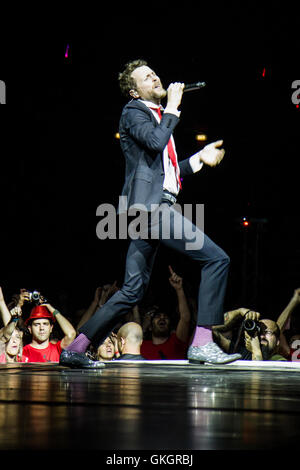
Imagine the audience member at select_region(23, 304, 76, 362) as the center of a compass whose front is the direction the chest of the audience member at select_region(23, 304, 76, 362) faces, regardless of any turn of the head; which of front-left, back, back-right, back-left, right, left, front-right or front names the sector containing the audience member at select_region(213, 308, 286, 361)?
left

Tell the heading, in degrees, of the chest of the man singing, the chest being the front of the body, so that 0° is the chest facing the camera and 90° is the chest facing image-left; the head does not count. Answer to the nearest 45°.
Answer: approximately 270°

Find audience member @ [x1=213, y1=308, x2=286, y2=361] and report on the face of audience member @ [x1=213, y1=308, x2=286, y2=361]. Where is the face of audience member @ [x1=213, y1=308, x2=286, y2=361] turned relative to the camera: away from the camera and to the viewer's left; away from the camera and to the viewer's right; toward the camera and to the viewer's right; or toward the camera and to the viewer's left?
toward the camera and to the viewer's left

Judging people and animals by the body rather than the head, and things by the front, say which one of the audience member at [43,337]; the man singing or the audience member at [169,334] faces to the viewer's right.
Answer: the man singing

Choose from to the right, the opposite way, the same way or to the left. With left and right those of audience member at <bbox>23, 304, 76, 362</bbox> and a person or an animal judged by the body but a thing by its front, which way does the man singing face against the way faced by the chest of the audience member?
to the left

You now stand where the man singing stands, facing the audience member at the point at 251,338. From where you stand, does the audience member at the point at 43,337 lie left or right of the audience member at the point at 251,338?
left

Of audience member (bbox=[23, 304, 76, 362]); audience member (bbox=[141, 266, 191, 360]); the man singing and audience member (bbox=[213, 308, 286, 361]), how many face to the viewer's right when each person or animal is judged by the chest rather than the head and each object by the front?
1
